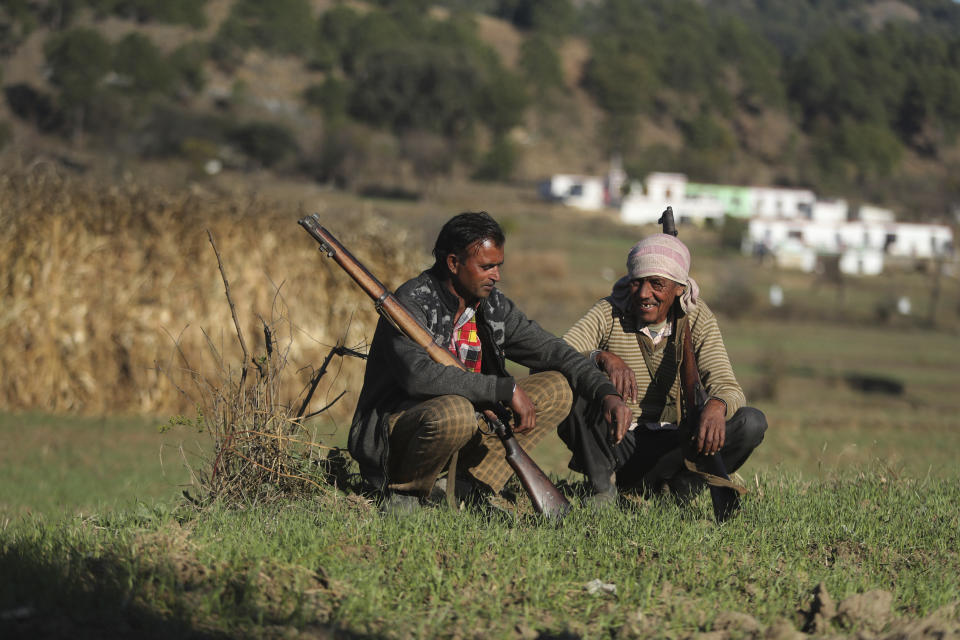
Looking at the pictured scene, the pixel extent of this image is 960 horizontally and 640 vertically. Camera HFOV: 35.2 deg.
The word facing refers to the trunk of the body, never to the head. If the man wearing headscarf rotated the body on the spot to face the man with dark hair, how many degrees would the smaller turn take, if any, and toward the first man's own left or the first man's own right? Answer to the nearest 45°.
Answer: approximately 45° to the first man's own right

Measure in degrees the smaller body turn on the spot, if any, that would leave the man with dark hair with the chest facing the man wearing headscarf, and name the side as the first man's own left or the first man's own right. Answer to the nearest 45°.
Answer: approximately 90° to the first man's own left

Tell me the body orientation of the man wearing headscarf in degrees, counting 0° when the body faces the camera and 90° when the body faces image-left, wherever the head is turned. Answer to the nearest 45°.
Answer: approximately 0°

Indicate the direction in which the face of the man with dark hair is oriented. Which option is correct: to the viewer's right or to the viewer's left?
to the viewer's right

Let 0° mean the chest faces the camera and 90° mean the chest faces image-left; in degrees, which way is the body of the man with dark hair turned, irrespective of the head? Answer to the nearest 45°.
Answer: approximately 315°
